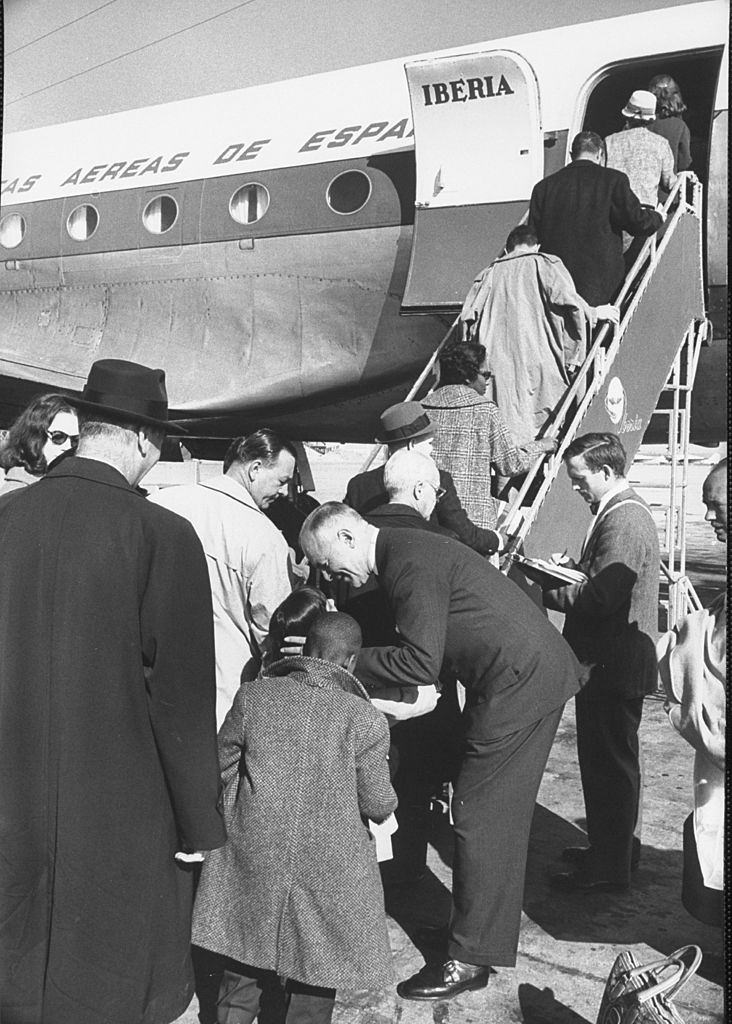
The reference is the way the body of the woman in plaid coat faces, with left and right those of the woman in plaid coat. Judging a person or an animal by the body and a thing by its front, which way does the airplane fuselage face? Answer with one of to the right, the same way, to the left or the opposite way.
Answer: to the left

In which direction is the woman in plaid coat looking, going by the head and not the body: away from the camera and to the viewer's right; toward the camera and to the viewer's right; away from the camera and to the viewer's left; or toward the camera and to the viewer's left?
away from the camera and to the viewer's right

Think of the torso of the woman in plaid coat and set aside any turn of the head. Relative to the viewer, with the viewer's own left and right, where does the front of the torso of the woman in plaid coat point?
facing away from the viewer and to the right of the viewer

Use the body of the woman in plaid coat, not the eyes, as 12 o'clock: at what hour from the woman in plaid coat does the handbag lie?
The handbag is roughly at 4 o'clock from the woman in plaid coat.

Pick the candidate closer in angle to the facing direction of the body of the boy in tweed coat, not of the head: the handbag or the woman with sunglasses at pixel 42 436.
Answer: the woman with sunglasses

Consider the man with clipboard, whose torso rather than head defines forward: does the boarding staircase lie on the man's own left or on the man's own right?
on the man's own right

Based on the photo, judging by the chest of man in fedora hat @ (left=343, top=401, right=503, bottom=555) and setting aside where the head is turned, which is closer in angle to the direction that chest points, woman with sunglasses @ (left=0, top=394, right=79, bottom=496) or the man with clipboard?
the man with clipboard

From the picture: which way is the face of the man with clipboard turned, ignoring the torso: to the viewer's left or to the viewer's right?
to the viewer's left

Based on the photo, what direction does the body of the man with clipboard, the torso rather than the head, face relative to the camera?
to the viewer's left

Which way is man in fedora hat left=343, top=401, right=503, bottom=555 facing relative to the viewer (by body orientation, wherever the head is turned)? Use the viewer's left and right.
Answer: facing away from the viewer and to the right of the viewer

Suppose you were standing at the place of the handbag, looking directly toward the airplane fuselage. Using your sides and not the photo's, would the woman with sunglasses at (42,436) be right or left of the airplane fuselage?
left

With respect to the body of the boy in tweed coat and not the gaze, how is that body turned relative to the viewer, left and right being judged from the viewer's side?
facing away from the viewer

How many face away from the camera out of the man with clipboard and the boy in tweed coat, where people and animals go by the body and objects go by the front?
1

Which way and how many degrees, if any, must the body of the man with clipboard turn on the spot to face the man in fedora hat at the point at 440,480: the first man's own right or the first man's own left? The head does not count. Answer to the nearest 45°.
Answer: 0° — they already face them
